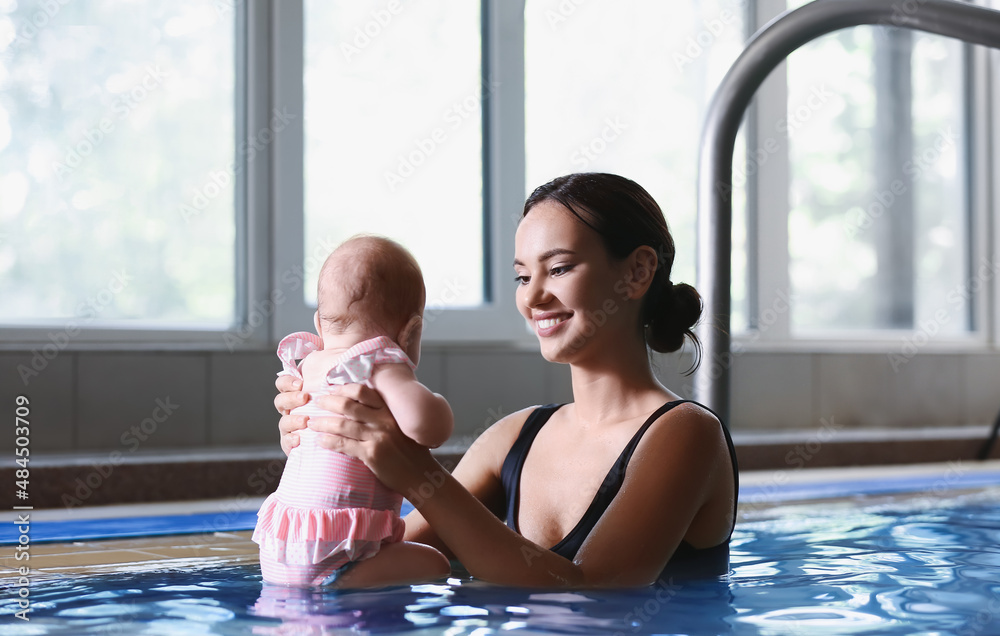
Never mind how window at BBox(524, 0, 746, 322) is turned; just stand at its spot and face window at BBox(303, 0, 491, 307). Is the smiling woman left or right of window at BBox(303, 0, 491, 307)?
left

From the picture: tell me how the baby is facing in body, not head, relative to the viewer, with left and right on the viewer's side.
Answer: facing away from the viewer and to the right of the viewer

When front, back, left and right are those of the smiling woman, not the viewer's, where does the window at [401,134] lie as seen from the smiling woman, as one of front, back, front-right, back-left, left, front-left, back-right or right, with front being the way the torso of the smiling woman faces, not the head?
back-right

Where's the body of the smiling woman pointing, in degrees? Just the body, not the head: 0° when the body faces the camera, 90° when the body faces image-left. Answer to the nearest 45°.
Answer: approximately 45°

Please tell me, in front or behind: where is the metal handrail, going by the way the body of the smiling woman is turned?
behind

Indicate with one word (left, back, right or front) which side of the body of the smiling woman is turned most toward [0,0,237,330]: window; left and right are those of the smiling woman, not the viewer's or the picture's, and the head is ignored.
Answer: right

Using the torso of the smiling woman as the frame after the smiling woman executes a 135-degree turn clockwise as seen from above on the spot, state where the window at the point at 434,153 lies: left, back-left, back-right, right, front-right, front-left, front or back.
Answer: front

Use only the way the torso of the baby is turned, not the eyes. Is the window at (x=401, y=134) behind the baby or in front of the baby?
in front
